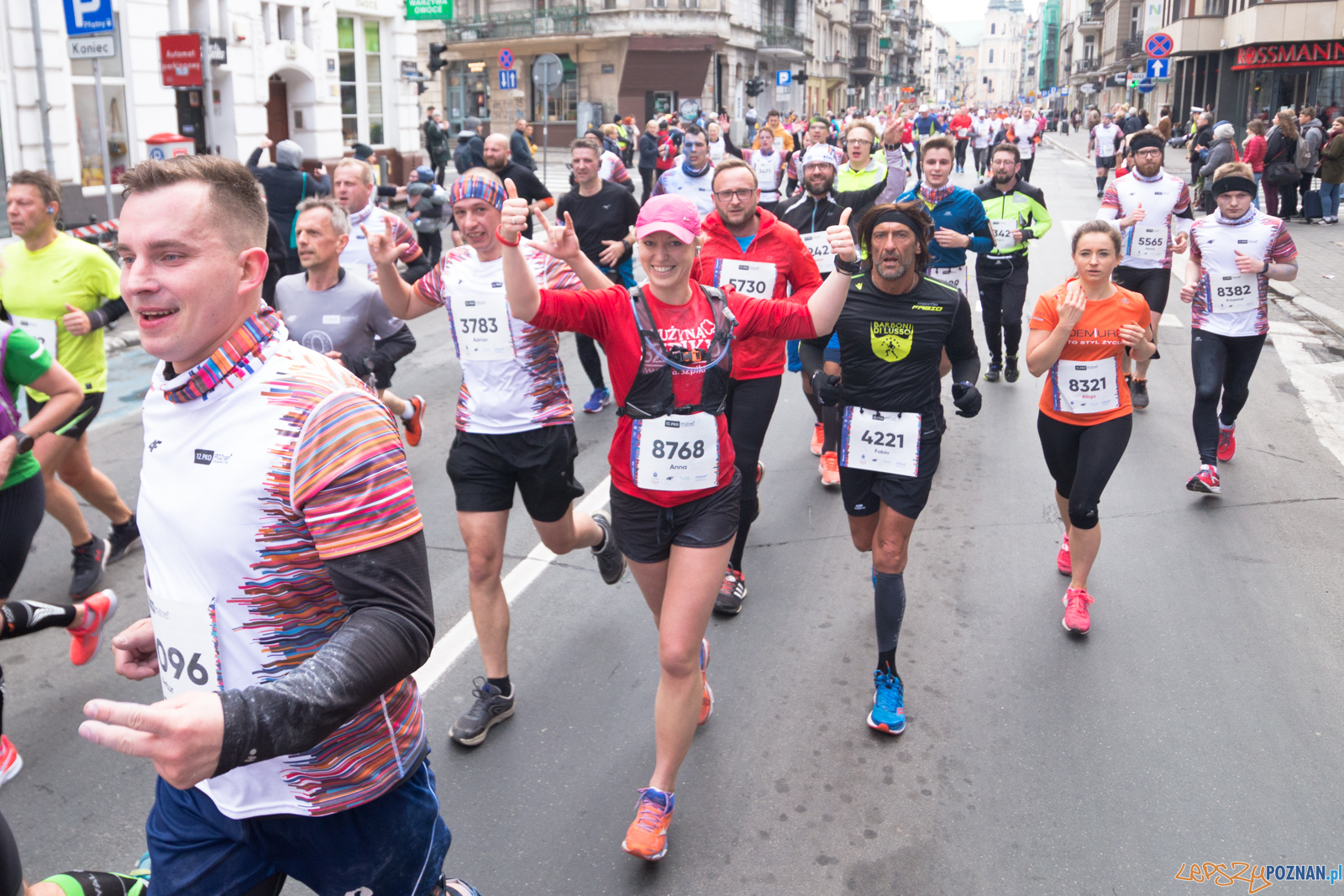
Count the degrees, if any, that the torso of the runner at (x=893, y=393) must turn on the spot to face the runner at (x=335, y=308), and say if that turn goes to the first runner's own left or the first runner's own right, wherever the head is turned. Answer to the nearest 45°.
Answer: approximately 90° to the first runner's own right

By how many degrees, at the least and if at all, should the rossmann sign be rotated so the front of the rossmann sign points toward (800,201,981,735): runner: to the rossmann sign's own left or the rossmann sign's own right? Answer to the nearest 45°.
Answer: approximately 45° to the rossmann sign's own left

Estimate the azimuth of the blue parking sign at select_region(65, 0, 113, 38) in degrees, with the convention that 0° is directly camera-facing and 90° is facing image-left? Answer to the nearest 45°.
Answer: approximately 0°

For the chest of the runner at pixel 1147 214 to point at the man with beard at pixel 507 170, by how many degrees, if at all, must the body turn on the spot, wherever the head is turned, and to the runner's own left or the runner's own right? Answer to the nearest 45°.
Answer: approximately 90° to the runner's own right

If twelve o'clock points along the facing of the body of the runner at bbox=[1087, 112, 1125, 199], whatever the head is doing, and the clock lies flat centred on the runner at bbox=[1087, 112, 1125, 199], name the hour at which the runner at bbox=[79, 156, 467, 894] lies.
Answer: the runner at bbox=[79, 156, 467, 894] is roughly at 12 o'clock from the runner at bbox=[1087, 112, 1125, 199].

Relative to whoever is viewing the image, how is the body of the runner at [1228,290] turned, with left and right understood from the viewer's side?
facing the viewer

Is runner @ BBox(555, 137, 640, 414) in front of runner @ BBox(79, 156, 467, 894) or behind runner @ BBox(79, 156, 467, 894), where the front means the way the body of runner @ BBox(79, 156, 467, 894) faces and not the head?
behind

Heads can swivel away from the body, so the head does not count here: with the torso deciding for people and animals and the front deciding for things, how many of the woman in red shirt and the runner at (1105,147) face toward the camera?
2

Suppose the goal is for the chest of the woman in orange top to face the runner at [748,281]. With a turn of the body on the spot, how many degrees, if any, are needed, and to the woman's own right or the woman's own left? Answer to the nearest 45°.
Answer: approximately 90° to the woman's own right

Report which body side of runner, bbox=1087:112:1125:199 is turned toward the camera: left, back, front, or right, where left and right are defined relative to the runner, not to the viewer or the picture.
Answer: front

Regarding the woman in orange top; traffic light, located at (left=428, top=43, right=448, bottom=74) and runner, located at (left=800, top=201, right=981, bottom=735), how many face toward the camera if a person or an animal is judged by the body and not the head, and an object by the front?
2

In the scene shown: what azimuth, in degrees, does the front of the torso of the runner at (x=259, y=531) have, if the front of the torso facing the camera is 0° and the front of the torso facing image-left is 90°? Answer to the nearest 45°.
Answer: approximately 45°
